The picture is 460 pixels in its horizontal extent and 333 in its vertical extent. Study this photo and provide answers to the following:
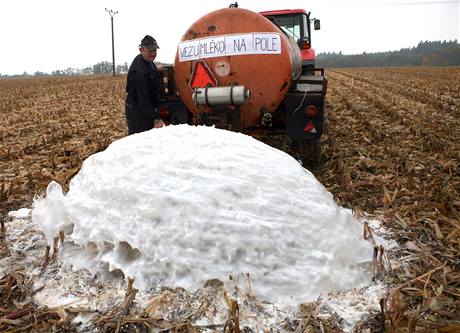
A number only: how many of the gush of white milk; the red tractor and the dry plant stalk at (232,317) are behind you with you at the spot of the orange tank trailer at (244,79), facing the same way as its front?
2

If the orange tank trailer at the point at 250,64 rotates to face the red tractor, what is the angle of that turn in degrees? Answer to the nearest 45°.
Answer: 0° — it already faces it

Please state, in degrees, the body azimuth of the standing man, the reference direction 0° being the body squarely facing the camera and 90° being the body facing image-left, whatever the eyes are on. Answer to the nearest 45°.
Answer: approximately 315°

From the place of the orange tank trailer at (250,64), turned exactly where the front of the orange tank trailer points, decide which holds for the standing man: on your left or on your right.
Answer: on your left

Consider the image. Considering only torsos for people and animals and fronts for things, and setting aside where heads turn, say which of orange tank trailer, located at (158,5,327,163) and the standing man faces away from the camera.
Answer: the orange tank trailer

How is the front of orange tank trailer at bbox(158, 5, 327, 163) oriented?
away from the camera

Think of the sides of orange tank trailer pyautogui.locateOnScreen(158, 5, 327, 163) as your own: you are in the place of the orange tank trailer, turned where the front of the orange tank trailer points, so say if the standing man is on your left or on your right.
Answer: on your left

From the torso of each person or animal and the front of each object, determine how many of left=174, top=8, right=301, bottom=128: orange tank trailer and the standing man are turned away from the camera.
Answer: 1

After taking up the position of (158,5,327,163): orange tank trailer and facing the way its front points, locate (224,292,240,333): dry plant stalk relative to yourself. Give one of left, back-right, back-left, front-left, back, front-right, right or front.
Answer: back

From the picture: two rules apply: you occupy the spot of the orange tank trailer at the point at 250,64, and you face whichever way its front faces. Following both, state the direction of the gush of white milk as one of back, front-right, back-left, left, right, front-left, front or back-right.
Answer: back

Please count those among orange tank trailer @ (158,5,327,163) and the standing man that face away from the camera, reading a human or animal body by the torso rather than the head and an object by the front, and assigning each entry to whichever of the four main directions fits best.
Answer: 1

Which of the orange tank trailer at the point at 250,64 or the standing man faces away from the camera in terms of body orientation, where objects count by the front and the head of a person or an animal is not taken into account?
the orange tank trailer
